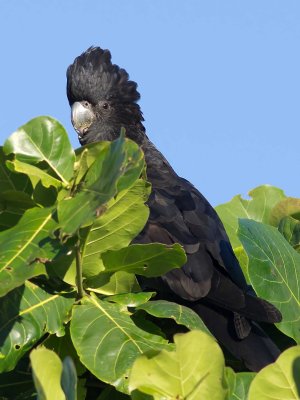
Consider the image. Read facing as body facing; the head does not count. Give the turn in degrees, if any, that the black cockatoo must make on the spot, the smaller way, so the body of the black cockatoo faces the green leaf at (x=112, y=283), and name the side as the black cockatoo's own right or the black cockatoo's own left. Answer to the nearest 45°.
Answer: approximately 90° to the black cockatoo's own left

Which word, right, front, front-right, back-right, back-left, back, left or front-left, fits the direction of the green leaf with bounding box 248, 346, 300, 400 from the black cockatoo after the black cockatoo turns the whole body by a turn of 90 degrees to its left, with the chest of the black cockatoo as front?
front

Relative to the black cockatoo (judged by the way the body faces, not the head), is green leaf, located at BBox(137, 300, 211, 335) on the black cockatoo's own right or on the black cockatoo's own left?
on the black cockatoo's own left

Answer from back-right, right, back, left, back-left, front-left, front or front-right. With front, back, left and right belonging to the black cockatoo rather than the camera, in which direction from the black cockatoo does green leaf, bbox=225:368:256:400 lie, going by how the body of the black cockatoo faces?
left

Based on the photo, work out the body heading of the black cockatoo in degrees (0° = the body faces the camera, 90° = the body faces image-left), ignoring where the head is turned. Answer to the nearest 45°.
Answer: approximately 90°

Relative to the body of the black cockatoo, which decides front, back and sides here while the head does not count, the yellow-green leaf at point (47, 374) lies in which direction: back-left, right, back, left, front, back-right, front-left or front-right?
left
